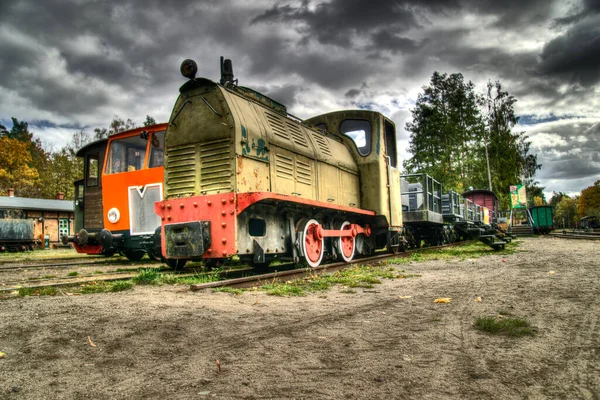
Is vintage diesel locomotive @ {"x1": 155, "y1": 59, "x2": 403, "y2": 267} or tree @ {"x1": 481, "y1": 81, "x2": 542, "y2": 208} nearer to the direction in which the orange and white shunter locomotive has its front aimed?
the vintage diesel locomotive

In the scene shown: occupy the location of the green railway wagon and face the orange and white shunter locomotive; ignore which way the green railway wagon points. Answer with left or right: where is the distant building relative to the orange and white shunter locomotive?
right

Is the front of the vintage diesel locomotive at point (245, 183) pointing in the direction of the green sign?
no

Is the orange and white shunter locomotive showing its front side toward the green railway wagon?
no

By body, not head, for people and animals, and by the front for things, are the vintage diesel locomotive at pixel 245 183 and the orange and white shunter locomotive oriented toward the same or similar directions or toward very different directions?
same or similar directions

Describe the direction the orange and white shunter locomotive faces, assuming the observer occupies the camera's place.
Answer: facing the viewer and to the left of the viewer

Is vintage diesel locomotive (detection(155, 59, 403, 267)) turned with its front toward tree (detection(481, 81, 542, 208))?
no

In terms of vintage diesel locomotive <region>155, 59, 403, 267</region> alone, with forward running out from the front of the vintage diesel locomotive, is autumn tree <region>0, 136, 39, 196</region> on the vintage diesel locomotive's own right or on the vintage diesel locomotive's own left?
on the vintage diesel locomotive's own right

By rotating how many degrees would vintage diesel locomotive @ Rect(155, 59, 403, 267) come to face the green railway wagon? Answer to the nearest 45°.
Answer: approximately 180°

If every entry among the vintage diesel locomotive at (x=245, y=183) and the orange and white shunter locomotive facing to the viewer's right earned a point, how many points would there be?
0

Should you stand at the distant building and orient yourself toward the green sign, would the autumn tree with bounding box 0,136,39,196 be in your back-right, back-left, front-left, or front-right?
back-left

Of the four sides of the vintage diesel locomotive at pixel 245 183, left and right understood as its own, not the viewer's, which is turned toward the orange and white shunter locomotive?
right

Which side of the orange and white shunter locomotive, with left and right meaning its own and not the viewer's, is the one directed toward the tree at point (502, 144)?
back
